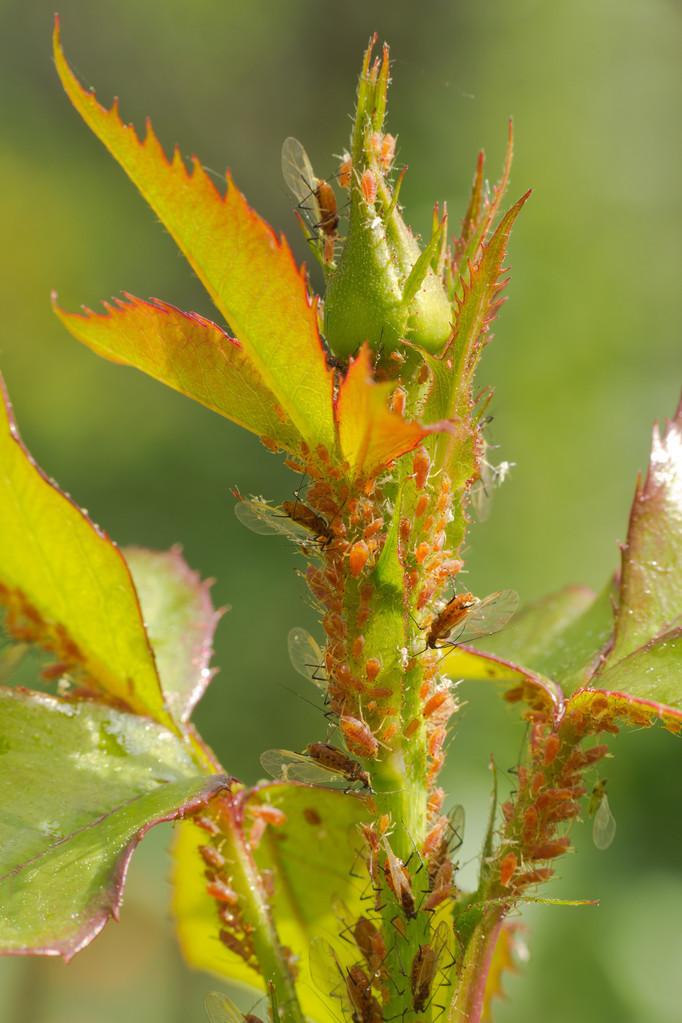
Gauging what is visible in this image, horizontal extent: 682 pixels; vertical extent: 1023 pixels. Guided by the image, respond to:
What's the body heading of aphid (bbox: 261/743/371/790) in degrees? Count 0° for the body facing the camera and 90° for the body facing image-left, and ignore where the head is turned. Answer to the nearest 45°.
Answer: approximately 270°
